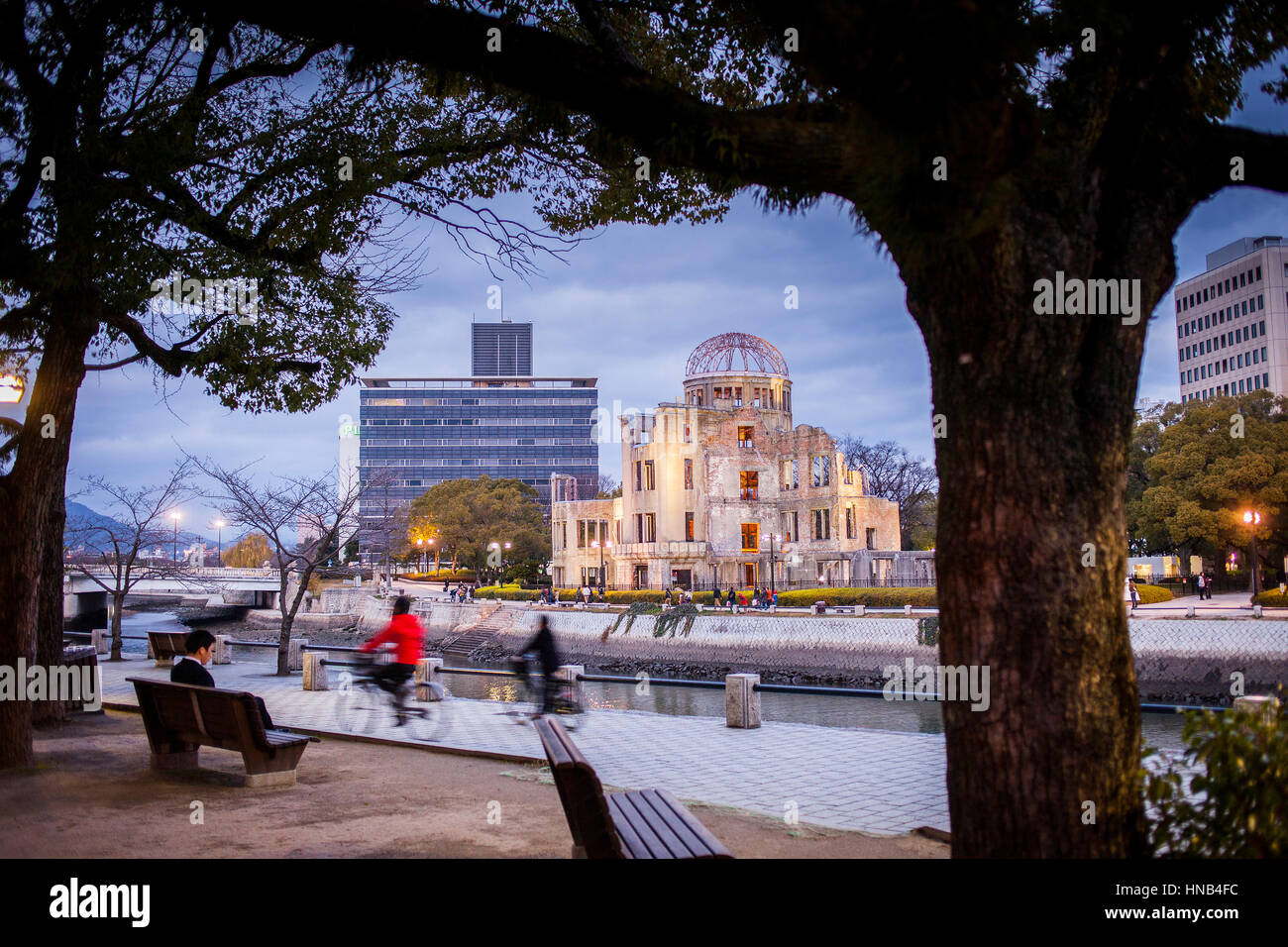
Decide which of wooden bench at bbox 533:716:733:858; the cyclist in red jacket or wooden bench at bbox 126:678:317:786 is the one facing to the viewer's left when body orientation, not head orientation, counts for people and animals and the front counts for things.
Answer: the cyclist in red jacket

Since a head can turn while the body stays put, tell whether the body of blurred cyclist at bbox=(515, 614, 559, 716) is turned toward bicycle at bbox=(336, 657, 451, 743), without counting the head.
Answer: yes

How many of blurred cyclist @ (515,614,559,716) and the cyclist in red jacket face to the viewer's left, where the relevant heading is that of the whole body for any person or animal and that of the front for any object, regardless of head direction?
2

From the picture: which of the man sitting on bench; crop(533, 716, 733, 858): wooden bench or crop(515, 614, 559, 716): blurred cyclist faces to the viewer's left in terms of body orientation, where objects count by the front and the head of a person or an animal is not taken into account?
the blurred cyclist

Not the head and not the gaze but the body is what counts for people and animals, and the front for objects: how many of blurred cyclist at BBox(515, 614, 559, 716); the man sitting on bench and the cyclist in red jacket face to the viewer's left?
2

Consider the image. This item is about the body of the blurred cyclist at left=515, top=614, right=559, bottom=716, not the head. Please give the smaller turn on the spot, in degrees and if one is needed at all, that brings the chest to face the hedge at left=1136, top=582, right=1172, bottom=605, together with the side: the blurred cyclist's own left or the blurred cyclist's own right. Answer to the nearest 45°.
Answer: approximately 135° to the blurred cyclist's own right

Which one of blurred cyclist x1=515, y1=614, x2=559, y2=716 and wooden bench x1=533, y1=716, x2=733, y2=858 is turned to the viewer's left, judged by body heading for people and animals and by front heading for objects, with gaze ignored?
the blurred cyclist

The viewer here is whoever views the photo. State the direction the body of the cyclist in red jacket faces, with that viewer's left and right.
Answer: facing to the left of the viewer
